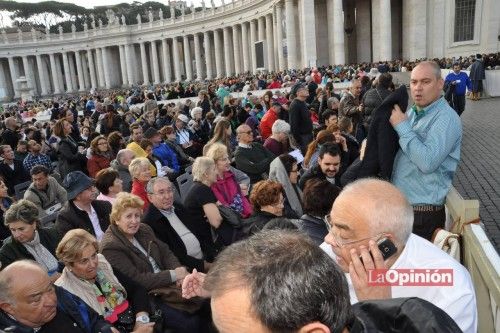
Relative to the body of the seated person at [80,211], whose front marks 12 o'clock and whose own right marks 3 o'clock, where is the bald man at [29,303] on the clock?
The bald man is roughly at 2 o'clock from the seated person.

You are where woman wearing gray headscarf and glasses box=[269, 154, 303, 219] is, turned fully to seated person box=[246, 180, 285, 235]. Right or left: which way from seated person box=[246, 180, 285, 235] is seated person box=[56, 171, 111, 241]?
right

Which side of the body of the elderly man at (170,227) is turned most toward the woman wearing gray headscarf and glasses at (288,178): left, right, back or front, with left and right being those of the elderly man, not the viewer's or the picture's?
left

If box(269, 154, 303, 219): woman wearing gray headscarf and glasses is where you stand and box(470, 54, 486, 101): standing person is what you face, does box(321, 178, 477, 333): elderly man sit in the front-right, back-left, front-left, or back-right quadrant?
back-right
